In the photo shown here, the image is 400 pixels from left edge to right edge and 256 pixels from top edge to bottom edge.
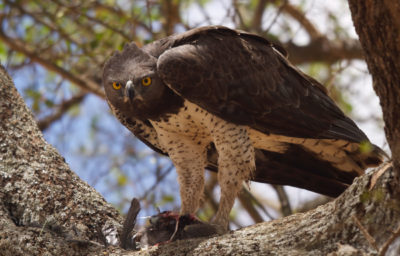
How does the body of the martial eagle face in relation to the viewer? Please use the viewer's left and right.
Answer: facing the viewer and to the left of the viewer

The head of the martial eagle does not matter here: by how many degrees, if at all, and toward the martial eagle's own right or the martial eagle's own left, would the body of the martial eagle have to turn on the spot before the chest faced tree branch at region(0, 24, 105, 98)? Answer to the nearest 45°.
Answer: approximately 90° to the martial eagle's own right

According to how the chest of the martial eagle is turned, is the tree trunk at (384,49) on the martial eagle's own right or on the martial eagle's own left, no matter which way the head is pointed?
on the martial eagle's own left
